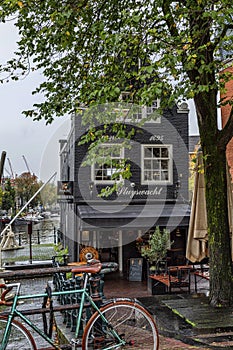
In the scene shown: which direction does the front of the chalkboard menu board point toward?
toward the camera

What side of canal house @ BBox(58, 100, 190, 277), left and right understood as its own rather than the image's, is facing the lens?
front

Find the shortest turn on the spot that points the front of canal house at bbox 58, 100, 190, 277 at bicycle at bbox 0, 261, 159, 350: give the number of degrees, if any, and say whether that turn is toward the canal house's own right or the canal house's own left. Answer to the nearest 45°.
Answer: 0° — it already faces it

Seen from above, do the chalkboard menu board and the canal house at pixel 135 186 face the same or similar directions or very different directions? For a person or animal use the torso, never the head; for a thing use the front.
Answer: same or similar directions

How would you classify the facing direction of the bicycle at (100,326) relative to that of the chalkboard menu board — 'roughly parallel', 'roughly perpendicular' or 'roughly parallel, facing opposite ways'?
roughly perpendicular

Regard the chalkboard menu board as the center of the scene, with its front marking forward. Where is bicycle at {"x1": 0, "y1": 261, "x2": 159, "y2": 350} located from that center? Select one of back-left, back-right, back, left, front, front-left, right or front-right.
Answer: front

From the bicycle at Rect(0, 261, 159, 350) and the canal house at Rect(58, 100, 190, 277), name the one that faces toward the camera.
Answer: the canal house
